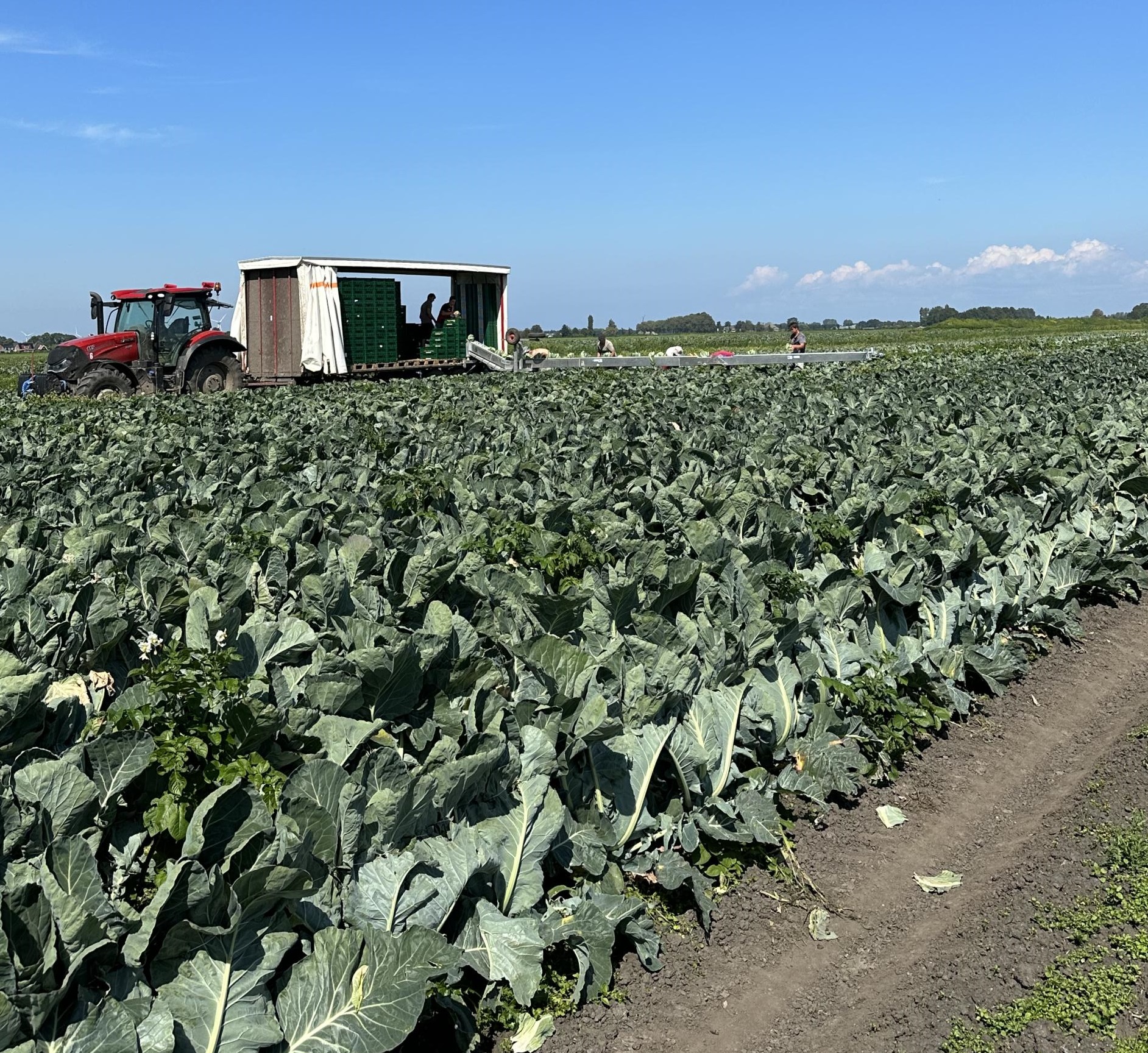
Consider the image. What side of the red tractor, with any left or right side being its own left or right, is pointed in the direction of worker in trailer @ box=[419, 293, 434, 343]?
back

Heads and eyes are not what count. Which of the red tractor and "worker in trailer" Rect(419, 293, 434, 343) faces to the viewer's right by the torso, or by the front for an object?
the worker in trailer

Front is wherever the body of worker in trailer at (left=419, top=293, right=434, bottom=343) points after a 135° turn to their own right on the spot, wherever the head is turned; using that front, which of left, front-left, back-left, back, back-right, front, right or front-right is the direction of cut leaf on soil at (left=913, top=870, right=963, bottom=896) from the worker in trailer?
front-left

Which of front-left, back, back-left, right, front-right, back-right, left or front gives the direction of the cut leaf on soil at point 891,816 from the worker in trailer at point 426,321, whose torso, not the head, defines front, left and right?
right

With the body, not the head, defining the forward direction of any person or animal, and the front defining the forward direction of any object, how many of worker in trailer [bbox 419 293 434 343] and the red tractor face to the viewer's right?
1

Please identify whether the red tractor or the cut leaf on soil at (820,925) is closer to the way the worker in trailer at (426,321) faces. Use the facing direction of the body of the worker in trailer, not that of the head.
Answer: the cut leaf on soil

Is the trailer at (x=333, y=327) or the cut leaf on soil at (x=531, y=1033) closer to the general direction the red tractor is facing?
the cut leaf on soil
